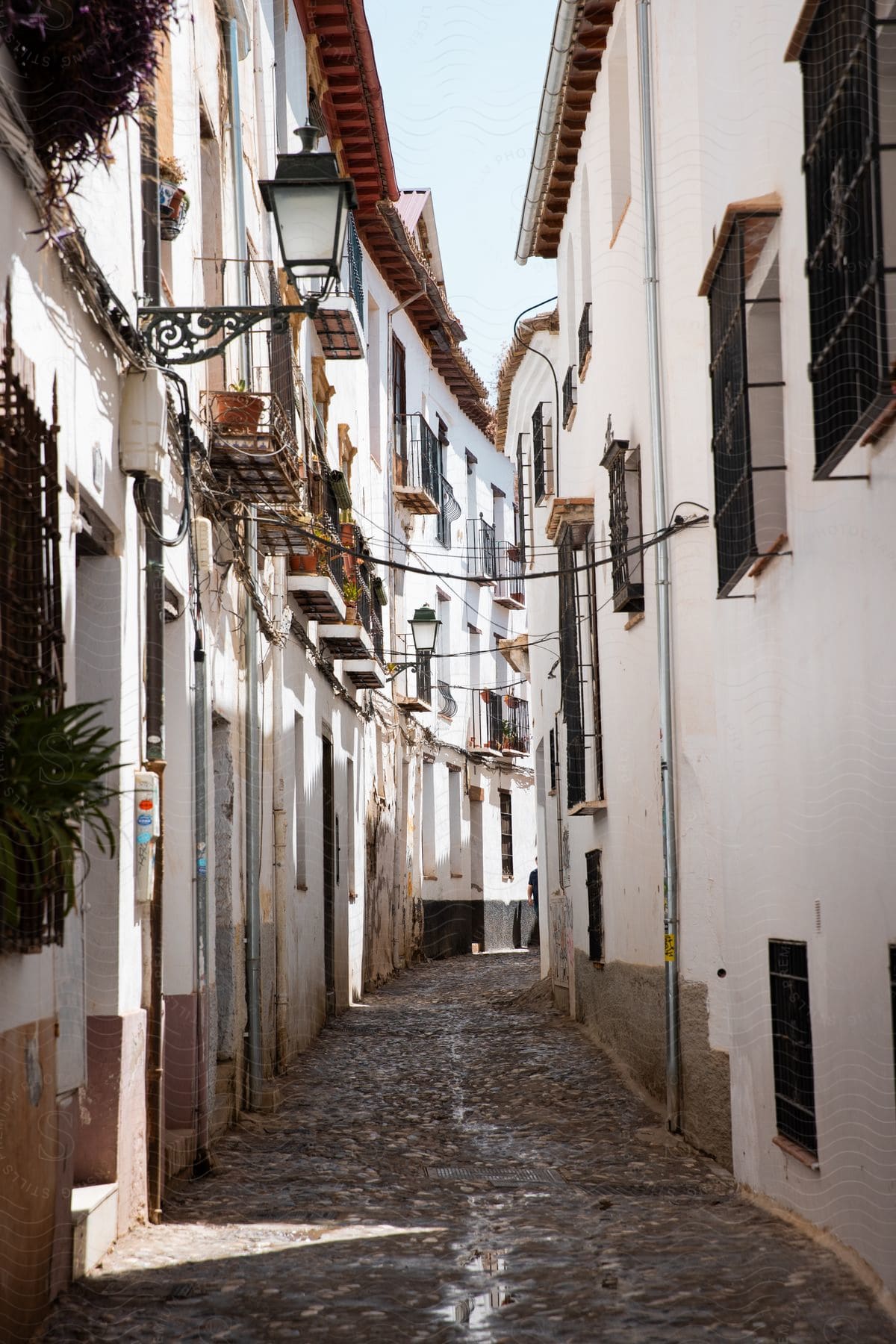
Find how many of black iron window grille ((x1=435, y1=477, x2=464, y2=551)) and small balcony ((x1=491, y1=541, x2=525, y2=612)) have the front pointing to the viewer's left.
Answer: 0

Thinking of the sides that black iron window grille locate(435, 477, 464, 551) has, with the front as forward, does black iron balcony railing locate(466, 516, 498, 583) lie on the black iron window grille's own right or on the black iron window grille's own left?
on the black iron window grille's own left

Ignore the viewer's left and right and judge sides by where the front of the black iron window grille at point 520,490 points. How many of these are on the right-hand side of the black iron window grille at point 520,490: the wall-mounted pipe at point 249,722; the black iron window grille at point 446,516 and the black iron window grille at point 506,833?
2

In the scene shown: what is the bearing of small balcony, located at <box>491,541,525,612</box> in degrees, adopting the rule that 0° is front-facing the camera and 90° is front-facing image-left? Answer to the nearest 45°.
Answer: approximately 315°

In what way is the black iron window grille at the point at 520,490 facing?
to the viewer's left

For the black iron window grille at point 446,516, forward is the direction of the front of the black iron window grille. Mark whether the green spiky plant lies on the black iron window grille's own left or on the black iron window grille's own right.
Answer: on the black iron window grille's own right

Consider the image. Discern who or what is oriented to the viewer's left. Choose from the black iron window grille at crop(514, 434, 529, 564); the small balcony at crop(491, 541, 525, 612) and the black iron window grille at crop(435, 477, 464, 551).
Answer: the black iron window grille at crop(514, 434, 529, 564)

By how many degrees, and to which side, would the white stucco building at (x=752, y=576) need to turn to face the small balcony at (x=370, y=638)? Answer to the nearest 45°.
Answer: approximately 90° to its right

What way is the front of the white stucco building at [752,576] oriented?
to the viewer's left

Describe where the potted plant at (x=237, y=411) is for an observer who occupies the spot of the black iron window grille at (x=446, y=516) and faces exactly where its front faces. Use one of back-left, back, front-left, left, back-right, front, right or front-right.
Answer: front-right

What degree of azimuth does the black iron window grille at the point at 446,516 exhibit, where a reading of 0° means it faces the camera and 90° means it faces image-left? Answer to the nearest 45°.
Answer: approximately 315°

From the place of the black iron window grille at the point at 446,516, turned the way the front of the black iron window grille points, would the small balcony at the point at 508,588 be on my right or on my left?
on my left

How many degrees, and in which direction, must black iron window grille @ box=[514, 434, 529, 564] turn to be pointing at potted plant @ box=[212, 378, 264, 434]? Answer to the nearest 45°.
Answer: approximately 90° to its left

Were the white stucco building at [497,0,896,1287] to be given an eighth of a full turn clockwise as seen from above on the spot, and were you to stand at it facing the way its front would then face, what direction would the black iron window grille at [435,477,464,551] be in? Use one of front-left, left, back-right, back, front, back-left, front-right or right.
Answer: front-right
